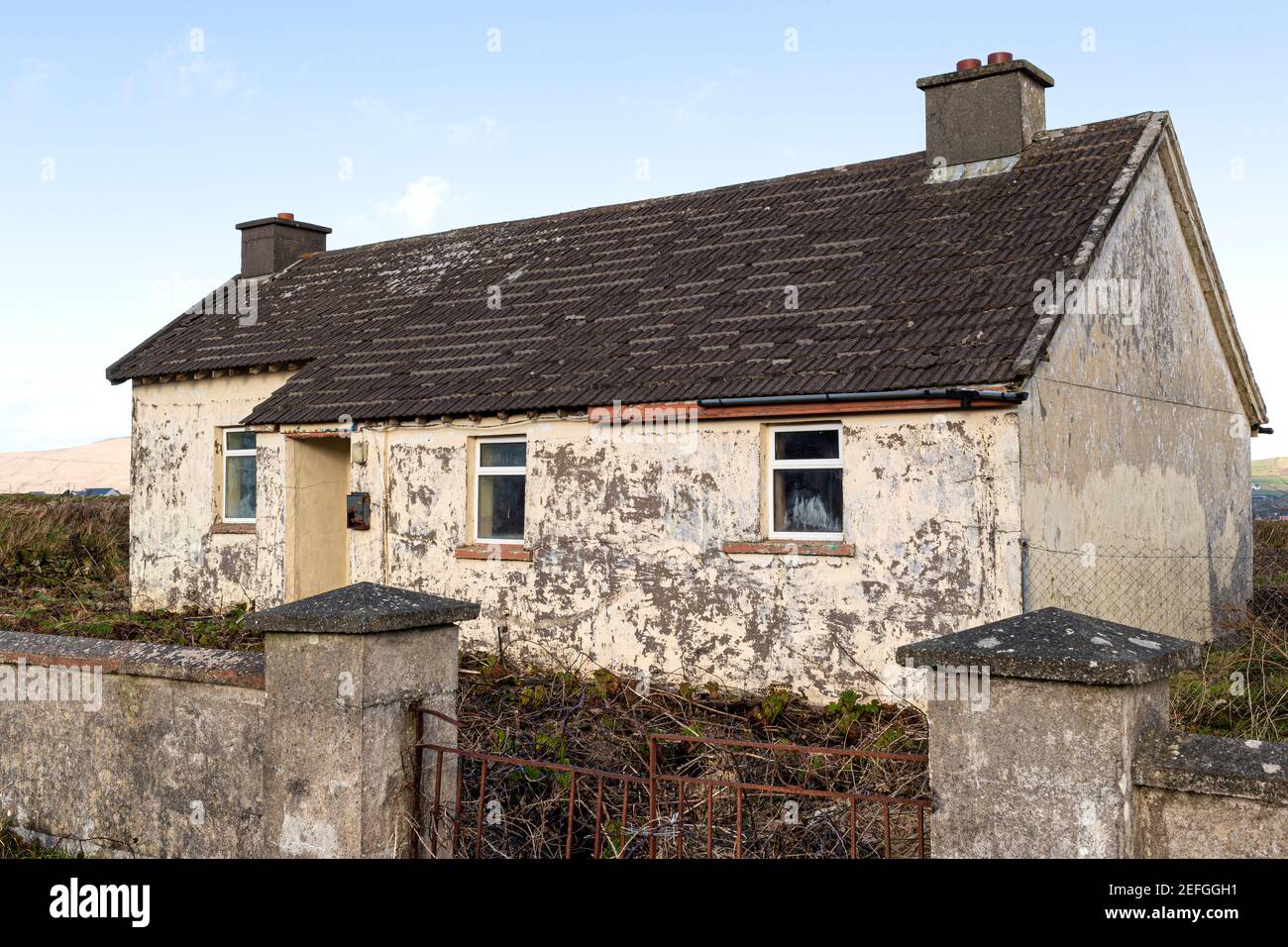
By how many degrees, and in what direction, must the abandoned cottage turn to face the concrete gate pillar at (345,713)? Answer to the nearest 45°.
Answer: approximately 45° to its left

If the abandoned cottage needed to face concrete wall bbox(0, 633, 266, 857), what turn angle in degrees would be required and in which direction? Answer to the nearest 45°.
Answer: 0° — it already faces it

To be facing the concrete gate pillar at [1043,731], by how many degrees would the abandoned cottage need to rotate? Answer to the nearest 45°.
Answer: approximately 45° to its left

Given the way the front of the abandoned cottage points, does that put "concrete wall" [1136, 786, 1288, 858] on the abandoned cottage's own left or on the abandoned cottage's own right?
on the abandoned cottage's own left

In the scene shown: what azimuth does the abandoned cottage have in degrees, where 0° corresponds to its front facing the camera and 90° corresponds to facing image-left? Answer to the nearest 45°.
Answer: approximately 45°
